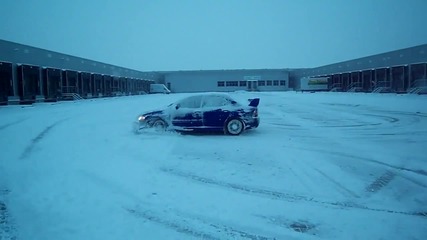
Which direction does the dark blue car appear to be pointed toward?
to the viewer's left
